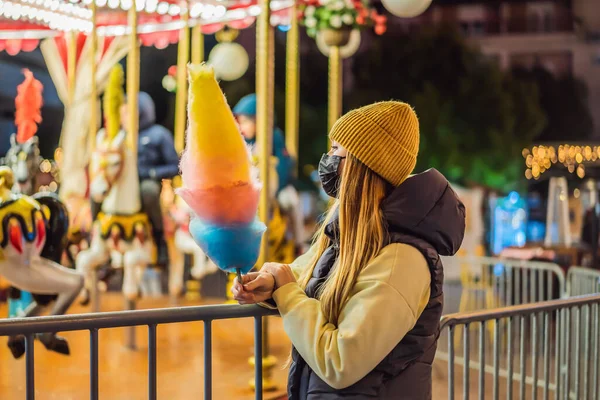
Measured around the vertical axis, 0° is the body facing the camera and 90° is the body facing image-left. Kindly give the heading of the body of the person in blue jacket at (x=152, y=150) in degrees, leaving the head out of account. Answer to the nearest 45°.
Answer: approximately 90°

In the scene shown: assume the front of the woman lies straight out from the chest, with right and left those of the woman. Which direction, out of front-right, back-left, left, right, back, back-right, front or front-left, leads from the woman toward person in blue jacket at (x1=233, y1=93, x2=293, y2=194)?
right

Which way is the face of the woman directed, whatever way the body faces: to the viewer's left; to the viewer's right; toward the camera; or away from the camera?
to the viewer's left

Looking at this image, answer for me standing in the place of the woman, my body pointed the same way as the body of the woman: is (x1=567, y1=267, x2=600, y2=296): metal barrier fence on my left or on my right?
on my right

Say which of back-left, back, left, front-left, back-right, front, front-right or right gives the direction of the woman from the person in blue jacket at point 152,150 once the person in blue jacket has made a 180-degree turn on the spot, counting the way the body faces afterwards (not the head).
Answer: right

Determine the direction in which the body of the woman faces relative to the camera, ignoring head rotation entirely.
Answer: to the viewer's left

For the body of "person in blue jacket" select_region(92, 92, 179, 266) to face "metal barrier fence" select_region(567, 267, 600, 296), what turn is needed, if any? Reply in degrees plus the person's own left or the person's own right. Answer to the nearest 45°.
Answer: approximately 135° to the person's own left
